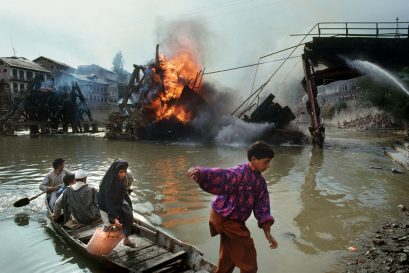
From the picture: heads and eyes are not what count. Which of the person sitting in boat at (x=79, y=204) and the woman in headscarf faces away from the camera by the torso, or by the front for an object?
the person sitting in boat

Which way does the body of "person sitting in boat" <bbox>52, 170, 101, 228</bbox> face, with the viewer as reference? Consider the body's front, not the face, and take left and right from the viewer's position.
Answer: facing away from the viewer

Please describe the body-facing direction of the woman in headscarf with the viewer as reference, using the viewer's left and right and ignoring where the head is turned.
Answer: facing the viewer and to the right of the viewer

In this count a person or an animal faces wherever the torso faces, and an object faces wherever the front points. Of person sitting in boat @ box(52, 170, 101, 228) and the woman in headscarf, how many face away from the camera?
1

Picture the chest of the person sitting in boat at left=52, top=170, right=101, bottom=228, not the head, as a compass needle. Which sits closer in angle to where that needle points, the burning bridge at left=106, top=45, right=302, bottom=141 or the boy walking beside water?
the burning bridge

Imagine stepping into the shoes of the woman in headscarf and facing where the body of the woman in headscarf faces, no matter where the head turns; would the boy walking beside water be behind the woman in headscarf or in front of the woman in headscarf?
in front

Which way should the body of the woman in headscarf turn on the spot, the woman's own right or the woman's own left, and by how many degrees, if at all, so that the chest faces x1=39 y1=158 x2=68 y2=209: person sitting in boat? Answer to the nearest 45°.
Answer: approximately 180°

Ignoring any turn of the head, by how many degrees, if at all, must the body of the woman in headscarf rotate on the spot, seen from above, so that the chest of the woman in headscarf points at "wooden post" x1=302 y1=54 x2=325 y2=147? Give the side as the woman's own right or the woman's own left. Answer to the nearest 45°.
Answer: approximately 90° to the woman's own left
